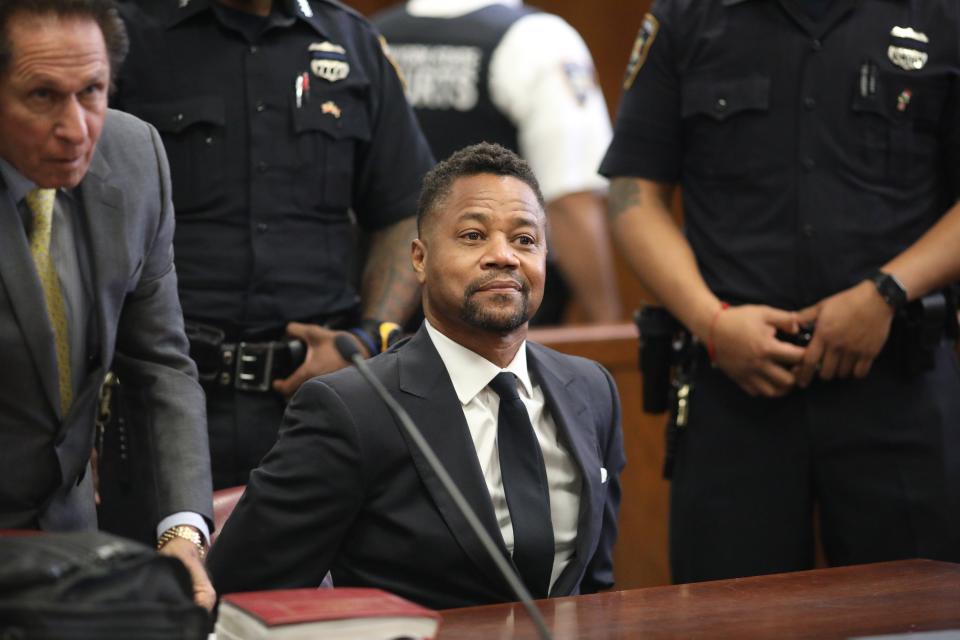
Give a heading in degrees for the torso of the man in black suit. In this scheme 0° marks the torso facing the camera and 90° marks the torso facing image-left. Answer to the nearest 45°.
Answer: approximately 315°

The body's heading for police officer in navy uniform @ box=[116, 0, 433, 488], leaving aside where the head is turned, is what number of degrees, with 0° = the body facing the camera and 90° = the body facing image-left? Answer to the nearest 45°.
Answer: approximately 0°

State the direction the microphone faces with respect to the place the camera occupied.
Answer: facing to the left of the viewer

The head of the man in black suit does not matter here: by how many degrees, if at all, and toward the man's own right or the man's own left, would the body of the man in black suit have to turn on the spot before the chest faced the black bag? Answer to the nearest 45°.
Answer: approximately 90° to the man's own right

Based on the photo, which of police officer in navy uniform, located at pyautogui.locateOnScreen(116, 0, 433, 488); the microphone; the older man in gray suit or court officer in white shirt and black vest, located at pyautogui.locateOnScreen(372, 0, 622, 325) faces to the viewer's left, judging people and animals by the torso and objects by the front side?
the microphone

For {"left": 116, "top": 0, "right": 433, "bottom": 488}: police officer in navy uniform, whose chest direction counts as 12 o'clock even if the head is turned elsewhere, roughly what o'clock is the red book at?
The red book is roughly at 12 o'clock from the police officer in navy uniform.

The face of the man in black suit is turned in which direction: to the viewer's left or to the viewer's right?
to the viewer's right
